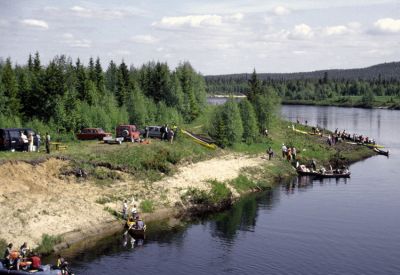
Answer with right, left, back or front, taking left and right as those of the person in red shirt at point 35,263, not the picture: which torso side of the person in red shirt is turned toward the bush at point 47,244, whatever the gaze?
front

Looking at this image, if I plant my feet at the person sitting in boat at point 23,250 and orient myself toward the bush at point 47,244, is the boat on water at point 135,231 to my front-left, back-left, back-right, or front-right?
front-right

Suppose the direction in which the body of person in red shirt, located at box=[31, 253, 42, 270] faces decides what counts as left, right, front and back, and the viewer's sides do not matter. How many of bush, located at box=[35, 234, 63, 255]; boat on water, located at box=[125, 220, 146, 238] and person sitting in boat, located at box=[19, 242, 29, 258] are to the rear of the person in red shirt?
0

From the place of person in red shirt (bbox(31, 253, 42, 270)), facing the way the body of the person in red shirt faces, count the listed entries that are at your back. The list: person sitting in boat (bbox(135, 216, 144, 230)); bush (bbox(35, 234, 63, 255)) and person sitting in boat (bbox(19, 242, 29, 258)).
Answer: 0

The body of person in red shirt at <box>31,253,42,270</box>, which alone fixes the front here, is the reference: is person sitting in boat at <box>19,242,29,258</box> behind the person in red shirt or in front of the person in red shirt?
in front

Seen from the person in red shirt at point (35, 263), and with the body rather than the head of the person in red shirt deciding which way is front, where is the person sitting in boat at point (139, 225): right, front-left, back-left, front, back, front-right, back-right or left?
front-right

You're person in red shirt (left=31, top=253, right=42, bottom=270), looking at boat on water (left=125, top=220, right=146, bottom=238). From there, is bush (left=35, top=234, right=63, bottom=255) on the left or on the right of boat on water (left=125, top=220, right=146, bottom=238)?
left

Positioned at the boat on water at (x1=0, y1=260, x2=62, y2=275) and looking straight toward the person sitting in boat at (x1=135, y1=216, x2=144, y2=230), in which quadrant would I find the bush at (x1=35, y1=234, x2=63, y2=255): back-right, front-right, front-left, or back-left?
front-left

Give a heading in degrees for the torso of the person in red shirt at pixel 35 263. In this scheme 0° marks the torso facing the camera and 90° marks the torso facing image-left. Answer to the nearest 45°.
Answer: approximately 180°

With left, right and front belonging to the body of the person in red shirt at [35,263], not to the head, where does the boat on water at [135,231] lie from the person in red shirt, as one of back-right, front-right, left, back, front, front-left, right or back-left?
front-right

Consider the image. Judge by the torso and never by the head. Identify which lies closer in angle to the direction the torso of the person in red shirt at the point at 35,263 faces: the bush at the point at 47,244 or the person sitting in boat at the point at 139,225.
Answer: the bush
